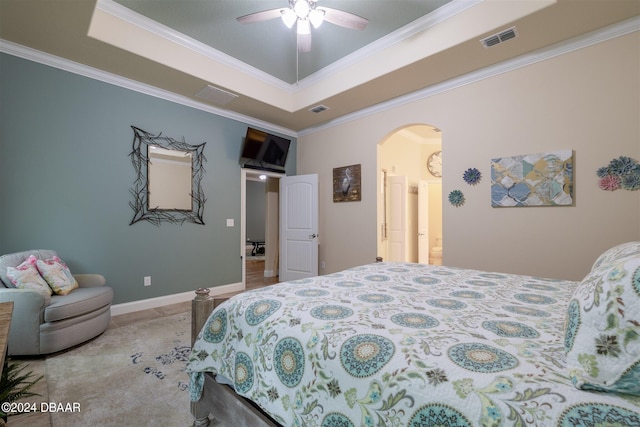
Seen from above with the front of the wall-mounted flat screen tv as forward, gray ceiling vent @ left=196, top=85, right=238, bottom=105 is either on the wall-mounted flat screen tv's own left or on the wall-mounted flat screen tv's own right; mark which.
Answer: on the wall-mounted flat screen tv's own right

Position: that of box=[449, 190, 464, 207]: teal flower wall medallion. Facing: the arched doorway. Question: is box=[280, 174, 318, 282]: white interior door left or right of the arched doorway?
left

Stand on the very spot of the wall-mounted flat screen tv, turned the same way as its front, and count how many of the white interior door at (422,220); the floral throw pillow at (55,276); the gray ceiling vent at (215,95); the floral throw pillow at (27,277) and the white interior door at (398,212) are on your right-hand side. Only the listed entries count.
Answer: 3

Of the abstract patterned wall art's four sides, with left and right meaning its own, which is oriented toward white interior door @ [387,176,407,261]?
right

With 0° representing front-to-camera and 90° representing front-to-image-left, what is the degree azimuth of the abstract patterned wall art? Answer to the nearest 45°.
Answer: approximately 45°

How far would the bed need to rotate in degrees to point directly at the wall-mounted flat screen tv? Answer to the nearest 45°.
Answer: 0° — it already faces it

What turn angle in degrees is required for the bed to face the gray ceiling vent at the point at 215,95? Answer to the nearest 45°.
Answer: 0° — it already faces it
